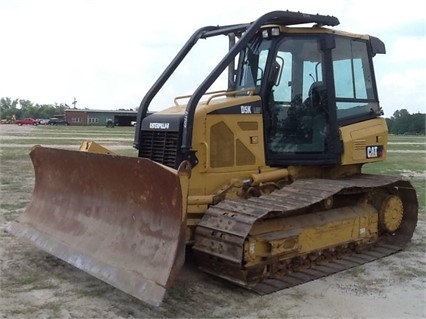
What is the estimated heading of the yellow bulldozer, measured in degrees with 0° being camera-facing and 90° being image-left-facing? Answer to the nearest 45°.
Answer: approximately 45°
